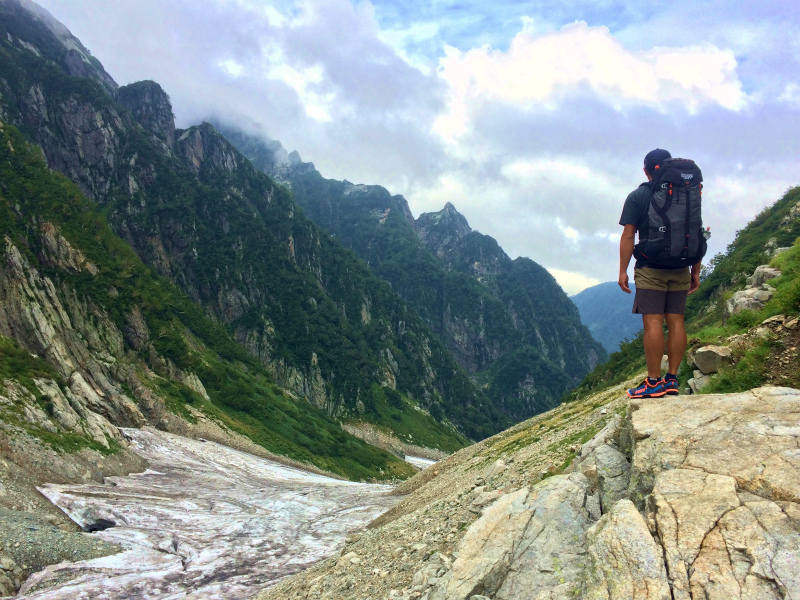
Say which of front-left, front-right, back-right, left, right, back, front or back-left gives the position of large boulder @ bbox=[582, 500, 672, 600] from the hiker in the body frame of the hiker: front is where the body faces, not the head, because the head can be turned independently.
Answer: back-left

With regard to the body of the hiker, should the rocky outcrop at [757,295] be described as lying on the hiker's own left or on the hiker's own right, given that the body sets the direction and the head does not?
on the hiker's own right

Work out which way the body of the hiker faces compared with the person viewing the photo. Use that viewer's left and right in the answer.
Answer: facing away from the viewer and to the left of the viewer

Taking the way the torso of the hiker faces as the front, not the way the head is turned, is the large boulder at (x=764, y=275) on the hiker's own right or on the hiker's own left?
on the hiker's own right
